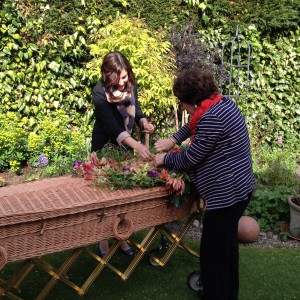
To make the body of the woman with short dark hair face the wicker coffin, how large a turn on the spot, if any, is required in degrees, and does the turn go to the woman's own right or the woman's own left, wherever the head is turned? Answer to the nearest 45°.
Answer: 0° — they already face it

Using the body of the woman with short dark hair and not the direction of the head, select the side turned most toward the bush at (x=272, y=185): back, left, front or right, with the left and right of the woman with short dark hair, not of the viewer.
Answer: right

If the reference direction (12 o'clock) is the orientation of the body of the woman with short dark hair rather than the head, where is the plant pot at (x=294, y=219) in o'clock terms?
The plant pot is roughly at 4 o'clock from the woman with short dark hair.

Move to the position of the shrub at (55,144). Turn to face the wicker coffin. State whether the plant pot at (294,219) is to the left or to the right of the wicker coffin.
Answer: left

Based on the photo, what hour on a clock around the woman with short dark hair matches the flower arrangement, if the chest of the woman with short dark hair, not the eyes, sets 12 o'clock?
The flower arrangement is roughly at 12 o'clock from the woman with short dark hair.

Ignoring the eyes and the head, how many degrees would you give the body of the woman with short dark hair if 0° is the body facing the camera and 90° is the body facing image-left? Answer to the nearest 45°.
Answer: approximately 90°

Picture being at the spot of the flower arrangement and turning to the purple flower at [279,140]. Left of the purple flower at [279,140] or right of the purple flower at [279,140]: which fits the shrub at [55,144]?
left

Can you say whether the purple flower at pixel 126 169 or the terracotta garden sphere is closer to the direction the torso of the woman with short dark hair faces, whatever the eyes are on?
the purple flower

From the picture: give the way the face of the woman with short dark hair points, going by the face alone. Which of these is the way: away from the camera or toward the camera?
away from the camera

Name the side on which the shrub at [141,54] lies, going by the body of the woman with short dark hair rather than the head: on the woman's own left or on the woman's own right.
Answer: on the woman's own right
